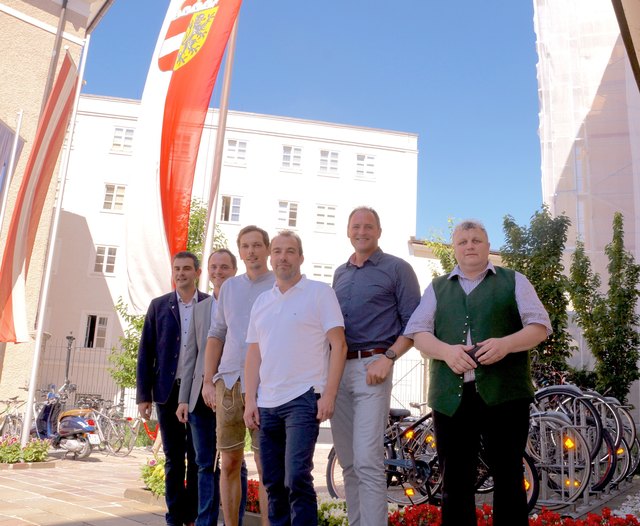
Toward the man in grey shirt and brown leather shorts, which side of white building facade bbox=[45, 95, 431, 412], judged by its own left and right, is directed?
front

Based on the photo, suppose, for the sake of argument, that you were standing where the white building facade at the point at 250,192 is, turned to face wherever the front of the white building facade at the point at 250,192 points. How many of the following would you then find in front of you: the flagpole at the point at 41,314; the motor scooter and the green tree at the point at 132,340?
3

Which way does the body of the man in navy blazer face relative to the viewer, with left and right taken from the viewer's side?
facing the viewer and to the right of the viewer

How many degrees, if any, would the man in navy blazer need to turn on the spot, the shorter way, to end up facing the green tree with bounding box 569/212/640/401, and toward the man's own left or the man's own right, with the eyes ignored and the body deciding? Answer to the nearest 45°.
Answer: approximately 90° to the man's own left

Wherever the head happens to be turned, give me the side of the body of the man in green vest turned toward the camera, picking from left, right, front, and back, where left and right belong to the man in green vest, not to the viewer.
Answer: front

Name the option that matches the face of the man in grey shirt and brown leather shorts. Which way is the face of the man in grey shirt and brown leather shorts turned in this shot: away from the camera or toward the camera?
toward the camera

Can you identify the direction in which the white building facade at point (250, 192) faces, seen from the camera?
facing the viewer

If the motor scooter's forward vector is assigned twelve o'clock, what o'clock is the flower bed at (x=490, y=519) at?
The flower bed is roughly at 7 o'clock from the motor scooter.

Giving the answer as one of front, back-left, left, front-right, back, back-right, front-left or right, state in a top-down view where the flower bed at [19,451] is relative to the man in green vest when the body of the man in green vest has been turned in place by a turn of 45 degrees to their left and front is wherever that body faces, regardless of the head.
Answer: back

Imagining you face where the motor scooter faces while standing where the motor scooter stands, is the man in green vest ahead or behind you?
behind

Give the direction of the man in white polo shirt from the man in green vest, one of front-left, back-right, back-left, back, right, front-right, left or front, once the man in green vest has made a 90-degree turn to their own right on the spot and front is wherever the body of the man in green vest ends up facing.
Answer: front
